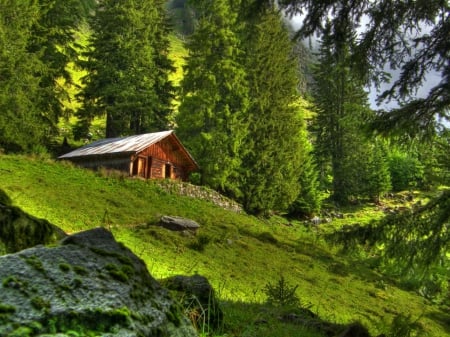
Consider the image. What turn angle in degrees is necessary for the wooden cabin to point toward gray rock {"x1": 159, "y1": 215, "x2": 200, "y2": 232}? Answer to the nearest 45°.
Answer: approximately 45° to its right

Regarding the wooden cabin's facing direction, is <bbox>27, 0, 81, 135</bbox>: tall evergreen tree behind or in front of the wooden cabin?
behind

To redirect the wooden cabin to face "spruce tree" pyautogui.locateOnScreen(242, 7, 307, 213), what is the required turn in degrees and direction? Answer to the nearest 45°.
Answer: approximately 45° to its left

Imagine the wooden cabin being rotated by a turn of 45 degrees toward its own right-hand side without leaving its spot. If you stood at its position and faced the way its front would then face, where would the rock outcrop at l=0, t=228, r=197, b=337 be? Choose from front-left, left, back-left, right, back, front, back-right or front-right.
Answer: front

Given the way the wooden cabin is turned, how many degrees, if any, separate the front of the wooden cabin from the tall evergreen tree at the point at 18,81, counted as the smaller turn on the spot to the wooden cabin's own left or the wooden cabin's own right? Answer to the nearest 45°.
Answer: approximately 135° to the wooden cabin's own right

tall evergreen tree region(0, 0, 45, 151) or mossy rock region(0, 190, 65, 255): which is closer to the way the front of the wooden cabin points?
the mossy rock

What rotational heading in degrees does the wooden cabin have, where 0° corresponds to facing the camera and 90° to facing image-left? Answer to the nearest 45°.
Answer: approximately 315°

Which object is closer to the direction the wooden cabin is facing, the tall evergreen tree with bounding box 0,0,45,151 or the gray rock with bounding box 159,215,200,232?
the gray rock

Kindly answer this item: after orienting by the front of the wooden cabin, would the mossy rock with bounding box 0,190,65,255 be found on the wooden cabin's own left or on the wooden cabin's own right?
on the wooden cabin's own right
